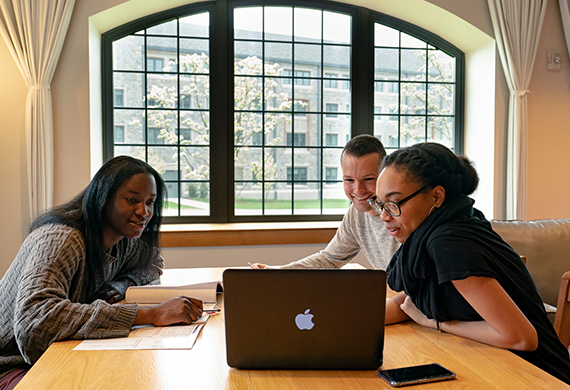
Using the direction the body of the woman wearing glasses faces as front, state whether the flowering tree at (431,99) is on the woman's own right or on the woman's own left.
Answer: on the woman's own right

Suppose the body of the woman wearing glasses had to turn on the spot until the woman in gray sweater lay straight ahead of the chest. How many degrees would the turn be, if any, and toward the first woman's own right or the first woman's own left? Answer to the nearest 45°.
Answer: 0° — they already face them

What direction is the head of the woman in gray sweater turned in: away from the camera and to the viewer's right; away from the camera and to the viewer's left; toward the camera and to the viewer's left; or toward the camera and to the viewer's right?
toward the camera and to the viewer's right

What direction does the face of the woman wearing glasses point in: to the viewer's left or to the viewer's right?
to the viewer's left

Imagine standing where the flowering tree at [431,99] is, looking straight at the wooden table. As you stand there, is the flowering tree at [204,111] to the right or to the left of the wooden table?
right

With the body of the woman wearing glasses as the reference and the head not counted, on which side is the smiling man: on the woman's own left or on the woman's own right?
on the woman's own right

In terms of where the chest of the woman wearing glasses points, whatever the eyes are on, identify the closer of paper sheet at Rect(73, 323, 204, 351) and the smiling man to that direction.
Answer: the paper sheet

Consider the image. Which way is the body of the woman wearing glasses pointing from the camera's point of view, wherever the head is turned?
to the viewer's left

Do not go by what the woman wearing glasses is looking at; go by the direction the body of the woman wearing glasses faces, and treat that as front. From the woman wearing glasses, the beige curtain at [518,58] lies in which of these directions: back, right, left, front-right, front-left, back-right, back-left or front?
right

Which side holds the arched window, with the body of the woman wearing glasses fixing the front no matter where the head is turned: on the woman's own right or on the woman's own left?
on the woman's own right
